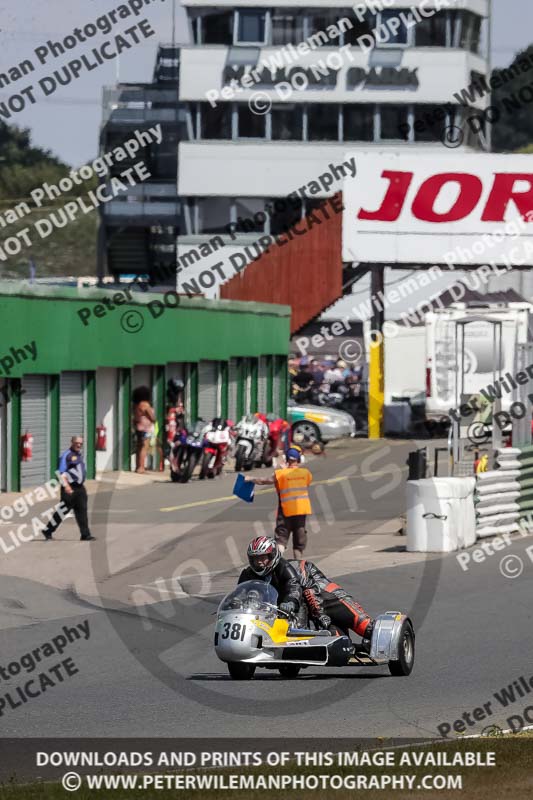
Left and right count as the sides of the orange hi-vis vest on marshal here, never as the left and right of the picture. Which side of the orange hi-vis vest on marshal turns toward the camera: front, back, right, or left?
back

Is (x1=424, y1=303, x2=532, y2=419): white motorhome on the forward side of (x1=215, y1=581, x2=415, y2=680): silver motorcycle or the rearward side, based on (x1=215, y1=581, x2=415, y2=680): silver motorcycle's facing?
on the rearward side

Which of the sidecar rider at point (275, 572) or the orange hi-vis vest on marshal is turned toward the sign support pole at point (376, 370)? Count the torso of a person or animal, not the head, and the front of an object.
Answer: the orange hi-vis vest on marshal

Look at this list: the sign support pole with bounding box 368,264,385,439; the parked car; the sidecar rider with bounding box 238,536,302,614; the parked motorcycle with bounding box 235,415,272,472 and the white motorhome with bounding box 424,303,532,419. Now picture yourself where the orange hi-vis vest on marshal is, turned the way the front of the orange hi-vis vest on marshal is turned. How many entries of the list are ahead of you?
4

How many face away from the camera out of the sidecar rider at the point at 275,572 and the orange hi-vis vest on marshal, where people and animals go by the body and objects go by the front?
1

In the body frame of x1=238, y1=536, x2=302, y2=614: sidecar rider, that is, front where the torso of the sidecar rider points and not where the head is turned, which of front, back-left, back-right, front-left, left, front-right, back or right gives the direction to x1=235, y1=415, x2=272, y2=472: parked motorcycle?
back-right

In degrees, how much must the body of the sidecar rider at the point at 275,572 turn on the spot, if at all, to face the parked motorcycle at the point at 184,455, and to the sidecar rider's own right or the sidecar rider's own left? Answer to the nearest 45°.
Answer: approximately 135° to the sidecar rider's own right
